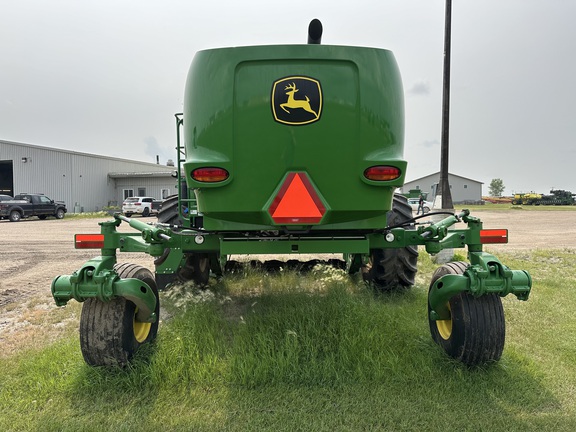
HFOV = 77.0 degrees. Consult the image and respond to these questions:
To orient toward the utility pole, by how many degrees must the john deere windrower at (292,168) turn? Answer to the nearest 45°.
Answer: approximately 45° to its right

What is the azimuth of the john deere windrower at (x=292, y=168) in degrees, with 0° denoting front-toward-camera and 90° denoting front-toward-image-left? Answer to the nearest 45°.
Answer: approximately 180°

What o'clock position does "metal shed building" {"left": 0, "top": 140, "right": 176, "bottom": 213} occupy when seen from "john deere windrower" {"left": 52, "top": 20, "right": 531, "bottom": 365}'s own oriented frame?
The metal shed building is roughly at 11 o'clock from the john deere windrower.

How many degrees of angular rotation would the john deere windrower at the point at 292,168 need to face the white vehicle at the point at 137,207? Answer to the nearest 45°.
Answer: approximately 45° to its left

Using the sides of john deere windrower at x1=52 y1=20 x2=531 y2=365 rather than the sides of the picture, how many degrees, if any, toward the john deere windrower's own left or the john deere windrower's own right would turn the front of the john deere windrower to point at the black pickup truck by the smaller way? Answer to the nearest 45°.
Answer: approximately 45° to the john deere windrower's own left

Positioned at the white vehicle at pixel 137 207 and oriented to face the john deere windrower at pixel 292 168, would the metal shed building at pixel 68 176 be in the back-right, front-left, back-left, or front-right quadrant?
back-right
